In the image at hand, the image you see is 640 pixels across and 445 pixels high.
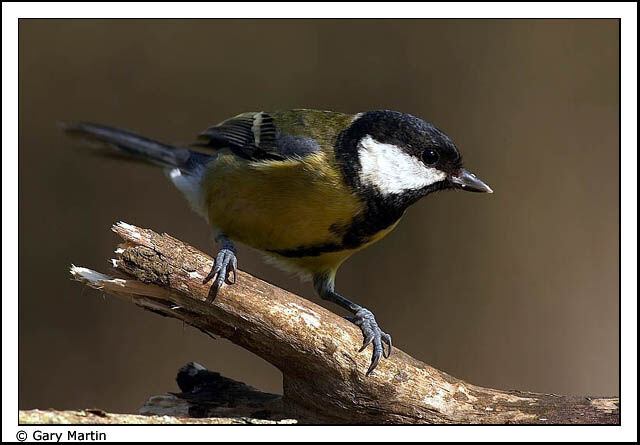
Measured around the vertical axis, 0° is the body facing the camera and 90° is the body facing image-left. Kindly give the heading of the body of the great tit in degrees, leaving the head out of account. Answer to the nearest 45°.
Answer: approximately 270°
